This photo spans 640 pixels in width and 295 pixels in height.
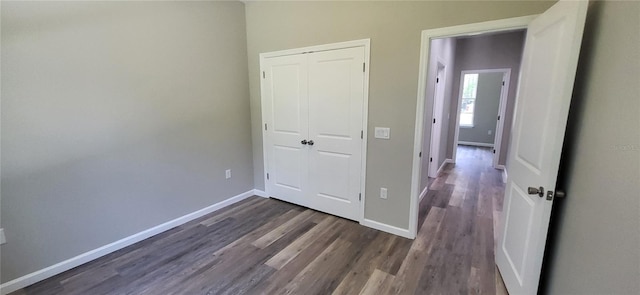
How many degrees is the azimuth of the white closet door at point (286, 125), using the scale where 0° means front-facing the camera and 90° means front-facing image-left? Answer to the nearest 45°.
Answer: approximately 45°

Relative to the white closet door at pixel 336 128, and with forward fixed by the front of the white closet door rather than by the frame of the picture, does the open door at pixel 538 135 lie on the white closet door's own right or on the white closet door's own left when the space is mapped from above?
on the white closet door's own left

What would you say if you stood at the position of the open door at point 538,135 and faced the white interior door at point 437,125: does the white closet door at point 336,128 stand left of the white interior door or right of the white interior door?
left

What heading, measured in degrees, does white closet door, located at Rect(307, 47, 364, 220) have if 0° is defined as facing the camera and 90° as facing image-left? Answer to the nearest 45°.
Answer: approximately 45°

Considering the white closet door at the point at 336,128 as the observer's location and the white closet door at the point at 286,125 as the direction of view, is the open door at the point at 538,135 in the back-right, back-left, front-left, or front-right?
back-left

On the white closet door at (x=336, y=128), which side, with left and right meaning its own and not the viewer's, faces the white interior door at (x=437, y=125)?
back

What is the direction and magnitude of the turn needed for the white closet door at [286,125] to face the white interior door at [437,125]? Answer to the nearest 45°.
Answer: approximately 135° to its left

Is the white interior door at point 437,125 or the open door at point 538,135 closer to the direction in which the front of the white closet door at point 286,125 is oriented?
the open door

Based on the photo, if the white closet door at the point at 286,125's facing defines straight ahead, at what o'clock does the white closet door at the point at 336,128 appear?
the white closet door at the point at 336,128 is roughly at 9 o'clock from the white closet door at the point at 286,125.

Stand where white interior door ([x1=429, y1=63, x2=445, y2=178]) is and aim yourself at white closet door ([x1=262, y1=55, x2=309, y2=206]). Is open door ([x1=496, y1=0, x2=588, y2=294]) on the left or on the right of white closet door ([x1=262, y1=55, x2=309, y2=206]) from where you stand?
left

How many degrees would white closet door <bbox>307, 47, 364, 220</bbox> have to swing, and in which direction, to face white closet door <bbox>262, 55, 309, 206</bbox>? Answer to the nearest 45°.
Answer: approximately 90° to its right
